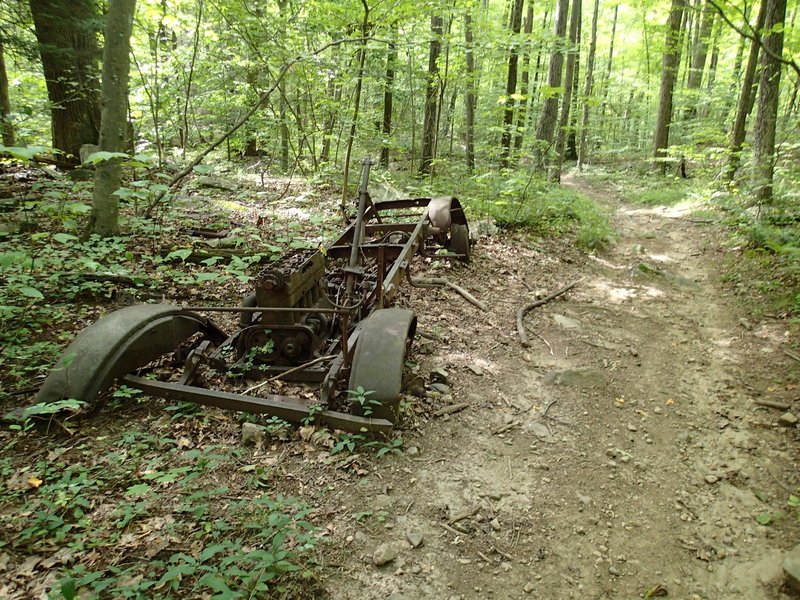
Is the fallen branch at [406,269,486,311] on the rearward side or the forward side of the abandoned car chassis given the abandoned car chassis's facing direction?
on the rearward side

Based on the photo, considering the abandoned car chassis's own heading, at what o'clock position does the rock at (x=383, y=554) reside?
The rock is roughly at 10 o'clock from the abandoned car chassis.

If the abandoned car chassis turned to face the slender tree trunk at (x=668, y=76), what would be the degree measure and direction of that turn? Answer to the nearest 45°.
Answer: approximately 180°

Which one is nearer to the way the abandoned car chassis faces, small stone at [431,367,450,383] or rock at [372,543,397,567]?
the rock

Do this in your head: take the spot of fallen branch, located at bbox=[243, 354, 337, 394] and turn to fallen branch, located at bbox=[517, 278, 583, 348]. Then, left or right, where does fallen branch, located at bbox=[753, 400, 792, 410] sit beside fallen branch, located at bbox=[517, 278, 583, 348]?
right
